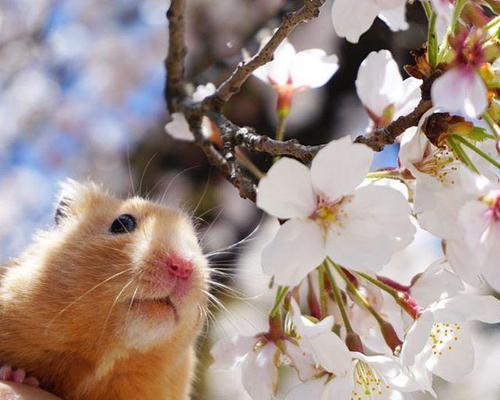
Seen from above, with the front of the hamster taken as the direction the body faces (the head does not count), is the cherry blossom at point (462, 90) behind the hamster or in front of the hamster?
in front

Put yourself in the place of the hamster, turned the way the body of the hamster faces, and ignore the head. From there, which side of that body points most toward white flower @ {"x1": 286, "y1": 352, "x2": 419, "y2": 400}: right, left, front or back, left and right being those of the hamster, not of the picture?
front

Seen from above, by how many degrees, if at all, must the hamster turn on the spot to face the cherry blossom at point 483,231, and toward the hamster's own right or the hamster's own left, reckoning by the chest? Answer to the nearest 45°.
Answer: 0° — it already faces it

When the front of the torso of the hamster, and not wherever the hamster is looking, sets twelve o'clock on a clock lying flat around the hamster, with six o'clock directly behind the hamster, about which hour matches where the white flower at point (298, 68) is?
The white flower is roughly at 11 o'clock from the hamster.

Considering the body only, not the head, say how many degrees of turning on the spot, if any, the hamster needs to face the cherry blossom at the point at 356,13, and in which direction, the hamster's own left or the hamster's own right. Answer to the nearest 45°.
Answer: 0° — it already faces it

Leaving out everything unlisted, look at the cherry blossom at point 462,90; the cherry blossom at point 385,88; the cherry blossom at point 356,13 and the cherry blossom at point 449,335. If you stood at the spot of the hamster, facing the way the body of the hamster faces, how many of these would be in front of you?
4

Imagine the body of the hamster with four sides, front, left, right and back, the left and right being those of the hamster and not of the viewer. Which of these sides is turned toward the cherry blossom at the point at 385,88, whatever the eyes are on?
front

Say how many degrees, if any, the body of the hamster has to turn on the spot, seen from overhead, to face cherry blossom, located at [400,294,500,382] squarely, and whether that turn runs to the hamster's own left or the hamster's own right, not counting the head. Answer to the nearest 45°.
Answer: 0° — it already faces it

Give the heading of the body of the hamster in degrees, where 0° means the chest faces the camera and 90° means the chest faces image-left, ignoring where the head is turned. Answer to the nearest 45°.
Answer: approximately 315°

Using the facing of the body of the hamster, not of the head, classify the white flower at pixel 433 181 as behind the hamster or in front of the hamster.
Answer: in front
